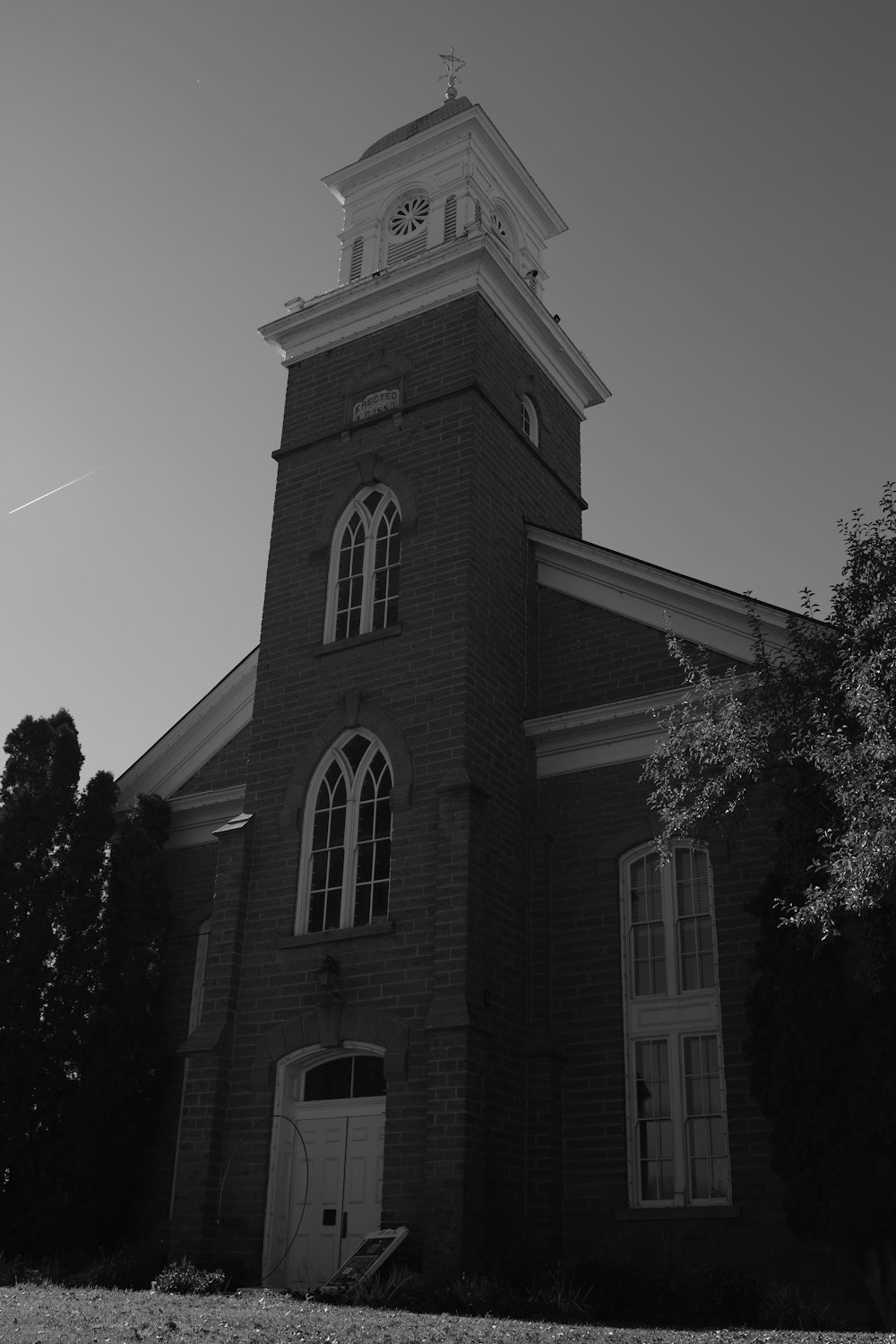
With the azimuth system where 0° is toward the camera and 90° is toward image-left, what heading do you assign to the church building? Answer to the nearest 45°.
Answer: approximately 45°

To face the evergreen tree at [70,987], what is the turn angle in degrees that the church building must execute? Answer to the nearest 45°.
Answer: approximately 45° to its right

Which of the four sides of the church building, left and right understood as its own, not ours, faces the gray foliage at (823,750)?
left
